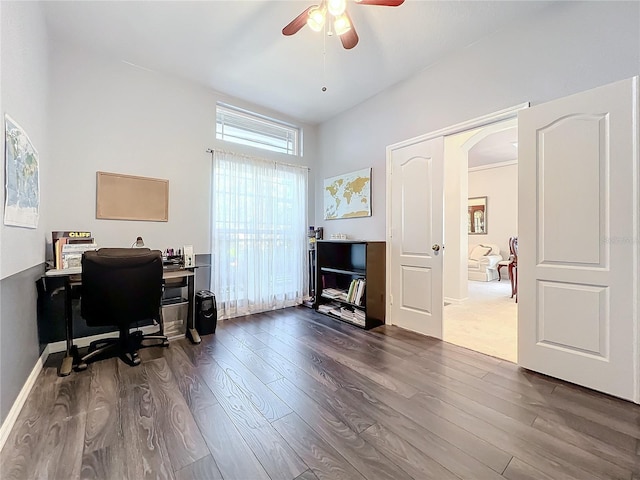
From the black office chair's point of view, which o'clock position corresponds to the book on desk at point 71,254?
The book on desk is roughly at 11 o'clock from the black office chair.

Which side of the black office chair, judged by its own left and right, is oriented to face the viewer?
back

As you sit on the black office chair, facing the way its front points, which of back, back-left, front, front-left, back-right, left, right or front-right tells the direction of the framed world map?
right

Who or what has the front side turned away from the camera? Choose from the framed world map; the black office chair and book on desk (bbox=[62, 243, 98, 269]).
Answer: the black office chair

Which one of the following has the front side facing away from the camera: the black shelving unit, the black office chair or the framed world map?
the black office chair

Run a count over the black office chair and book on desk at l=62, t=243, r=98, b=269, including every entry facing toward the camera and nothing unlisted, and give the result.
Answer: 1

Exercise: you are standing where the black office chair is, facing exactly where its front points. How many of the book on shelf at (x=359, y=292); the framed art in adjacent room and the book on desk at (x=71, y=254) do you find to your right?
2

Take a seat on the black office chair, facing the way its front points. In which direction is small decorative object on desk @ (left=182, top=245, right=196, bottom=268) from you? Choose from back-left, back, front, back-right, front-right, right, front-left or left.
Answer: front-right
